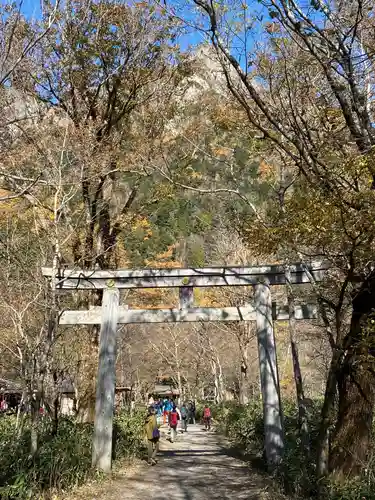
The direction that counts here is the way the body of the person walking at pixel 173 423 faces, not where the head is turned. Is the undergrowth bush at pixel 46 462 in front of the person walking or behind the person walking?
behind

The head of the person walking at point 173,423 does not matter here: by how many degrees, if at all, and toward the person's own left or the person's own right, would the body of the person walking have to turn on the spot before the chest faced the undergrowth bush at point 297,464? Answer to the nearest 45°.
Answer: approximately 180°

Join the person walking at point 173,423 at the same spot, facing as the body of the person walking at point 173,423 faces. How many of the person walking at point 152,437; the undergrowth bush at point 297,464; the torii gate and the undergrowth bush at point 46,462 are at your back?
4

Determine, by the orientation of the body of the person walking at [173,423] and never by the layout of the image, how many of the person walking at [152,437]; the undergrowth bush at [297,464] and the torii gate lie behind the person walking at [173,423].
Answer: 3

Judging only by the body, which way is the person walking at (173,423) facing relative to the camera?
away from the camera

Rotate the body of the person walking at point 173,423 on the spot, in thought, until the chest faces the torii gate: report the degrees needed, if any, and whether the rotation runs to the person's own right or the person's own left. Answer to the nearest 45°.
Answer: approximately 180°

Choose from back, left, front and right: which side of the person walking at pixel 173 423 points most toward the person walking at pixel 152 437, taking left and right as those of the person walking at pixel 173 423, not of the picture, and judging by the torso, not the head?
back
